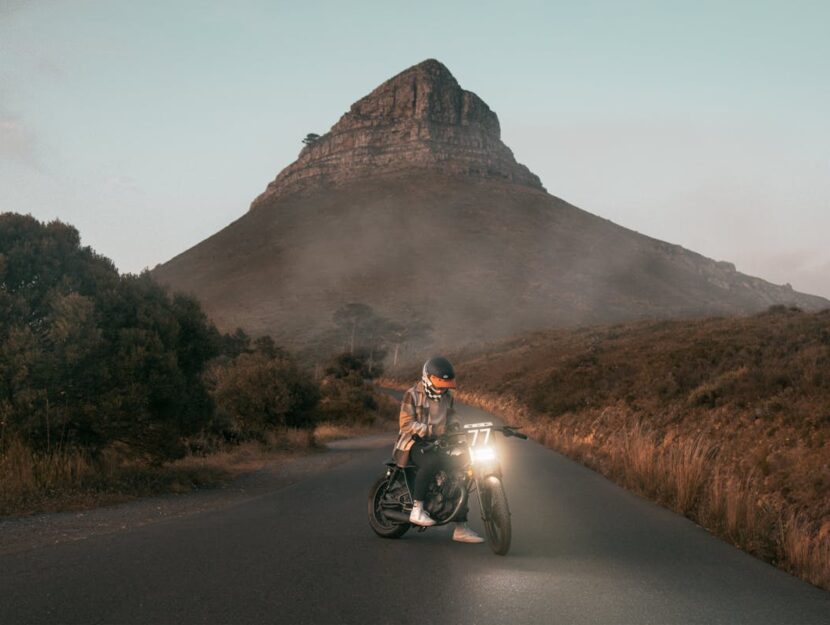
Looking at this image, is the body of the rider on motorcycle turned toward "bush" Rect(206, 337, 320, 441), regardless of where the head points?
no

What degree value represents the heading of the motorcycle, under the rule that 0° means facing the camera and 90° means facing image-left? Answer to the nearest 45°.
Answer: approximately 315°

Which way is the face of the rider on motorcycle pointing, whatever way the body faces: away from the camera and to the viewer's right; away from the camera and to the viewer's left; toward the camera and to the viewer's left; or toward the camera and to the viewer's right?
toward the camera and to the viewer's right

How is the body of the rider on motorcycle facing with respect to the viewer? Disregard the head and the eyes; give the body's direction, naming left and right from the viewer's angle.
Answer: facing the viewer and to the right of the viewer

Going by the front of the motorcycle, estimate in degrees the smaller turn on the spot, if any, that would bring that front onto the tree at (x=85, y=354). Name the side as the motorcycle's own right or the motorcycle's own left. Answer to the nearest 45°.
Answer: approximately 180°

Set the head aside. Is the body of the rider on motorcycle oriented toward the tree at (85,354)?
no

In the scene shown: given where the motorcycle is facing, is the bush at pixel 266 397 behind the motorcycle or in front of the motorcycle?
behind
